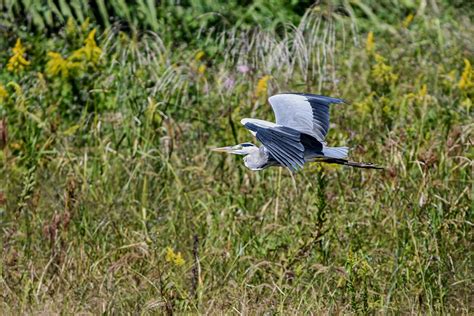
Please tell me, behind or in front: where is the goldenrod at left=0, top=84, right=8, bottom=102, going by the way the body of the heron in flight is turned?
in front

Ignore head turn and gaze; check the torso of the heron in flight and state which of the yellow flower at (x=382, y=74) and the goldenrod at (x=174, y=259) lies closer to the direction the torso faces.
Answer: the goldenrod

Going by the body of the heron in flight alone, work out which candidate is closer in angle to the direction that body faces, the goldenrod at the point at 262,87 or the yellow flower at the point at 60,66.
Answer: the yellow flower

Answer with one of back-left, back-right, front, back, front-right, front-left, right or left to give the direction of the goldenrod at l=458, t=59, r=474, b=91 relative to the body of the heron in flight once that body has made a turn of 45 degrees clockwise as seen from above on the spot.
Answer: right

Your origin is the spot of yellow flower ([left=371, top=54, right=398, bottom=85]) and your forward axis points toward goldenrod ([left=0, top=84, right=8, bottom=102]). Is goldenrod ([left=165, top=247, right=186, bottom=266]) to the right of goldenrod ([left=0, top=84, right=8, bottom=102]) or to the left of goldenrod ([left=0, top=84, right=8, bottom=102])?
left

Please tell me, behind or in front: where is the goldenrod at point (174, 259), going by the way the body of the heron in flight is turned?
in front

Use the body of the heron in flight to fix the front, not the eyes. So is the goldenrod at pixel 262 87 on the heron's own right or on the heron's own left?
on the heron's own right

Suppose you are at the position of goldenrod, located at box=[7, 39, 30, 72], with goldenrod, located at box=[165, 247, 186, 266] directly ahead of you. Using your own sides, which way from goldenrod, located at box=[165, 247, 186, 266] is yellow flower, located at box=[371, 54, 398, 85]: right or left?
left

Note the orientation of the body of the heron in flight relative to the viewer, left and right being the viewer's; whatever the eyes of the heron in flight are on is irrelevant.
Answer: facing to the left of the viewer

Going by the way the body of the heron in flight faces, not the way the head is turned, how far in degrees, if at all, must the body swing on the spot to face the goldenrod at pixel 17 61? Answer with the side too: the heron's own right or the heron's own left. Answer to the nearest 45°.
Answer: approximately 45° to the heron's own right

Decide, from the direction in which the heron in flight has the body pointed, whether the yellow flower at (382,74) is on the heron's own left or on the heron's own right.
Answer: on the heron's own right
